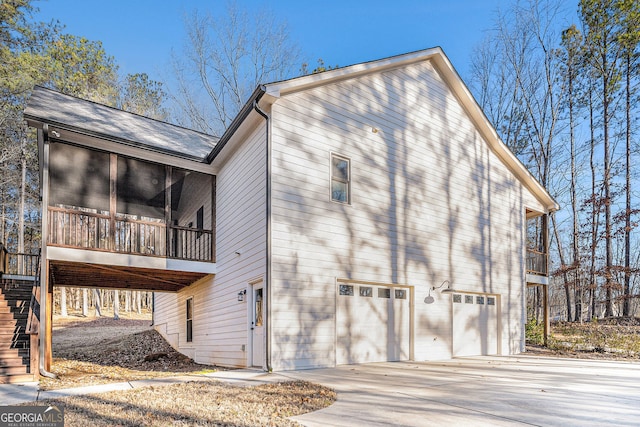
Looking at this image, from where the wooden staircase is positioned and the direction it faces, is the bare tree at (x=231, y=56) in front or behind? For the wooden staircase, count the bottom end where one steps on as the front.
behind

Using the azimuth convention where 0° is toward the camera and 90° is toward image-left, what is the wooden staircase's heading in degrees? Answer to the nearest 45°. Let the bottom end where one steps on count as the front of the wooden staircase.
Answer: approximately 0°
